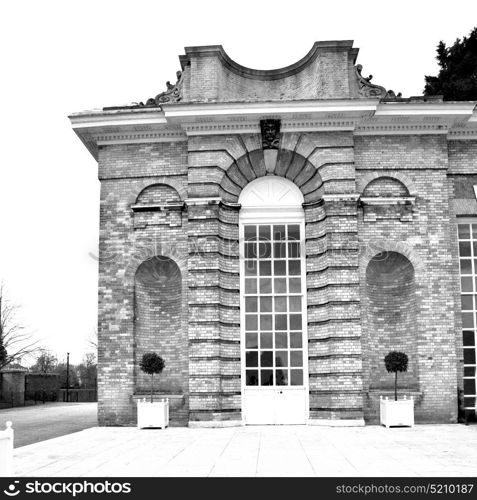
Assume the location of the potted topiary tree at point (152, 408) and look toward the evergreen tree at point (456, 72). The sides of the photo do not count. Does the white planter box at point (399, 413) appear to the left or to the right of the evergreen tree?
right

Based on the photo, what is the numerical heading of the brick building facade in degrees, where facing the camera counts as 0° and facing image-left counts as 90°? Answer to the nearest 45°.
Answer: approximately 0°

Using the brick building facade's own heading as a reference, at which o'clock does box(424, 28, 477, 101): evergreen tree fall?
The evergreen tree is roughly at 7 o'clock from the brick building facade.
